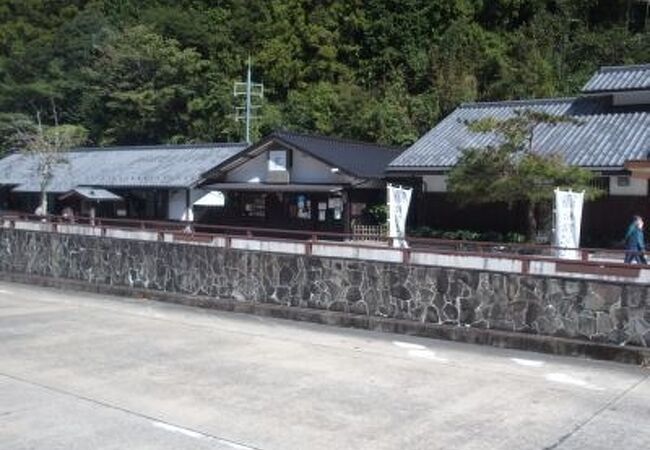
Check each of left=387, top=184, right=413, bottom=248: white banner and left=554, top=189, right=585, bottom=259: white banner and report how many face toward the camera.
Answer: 2

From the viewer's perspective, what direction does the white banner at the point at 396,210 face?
toward the camera

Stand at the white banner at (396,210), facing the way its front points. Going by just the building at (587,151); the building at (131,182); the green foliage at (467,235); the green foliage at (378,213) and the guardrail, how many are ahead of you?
1

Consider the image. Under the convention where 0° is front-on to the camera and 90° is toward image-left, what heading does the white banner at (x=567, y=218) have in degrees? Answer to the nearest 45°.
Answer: approximately 0°

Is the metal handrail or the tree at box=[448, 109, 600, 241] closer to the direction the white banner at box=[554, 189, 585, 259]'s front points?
the metal handrail

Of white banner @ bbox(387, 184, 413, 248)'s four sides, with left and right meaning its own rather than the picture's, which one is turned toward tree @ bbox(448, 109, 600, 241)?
left

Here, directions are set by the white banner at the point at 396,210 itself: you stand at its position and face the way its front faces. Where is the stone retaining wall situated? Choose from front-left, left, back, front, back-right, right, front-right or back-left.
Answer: front

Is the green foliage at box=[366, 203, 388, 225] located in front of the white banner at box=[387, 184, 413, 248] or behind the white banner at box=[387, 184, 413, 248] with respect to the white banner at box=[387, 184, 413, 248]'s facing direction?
behind

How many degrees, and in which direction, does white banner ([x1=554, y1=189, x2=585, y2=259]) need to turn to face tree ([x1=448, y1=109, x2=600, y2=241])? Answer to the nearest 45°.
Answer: approximately 135° to its right

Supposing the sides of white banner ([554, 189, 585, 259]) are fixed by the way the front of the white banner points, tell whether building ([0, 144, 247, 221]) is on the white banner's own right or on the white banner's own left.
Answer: on the white banner's own right
